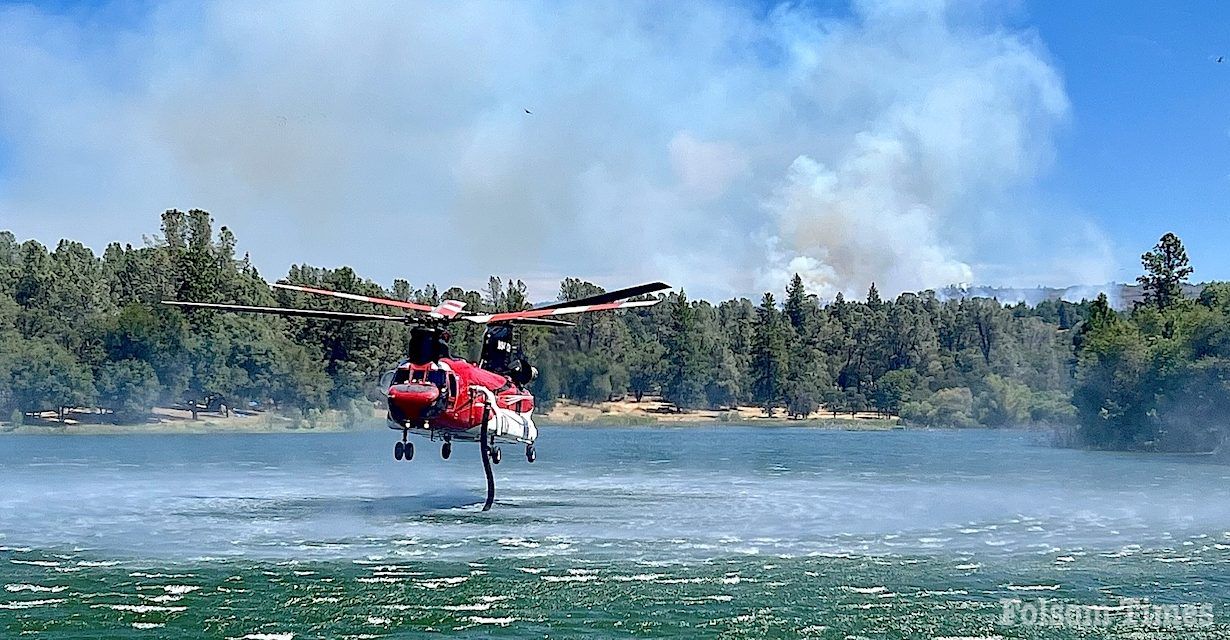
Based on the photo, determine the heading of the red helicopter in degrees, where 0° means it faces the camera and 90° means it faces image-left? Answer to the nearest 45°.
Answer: approximately 45°
